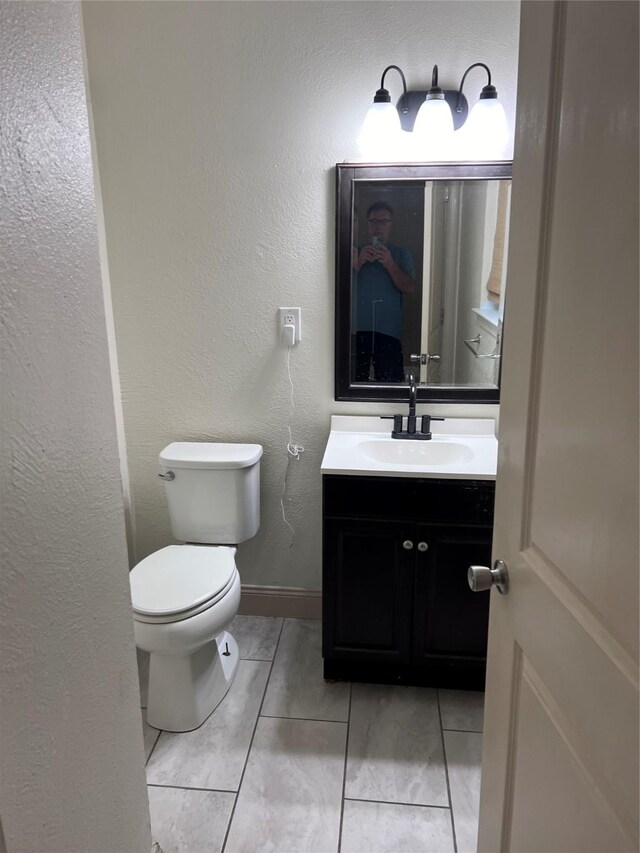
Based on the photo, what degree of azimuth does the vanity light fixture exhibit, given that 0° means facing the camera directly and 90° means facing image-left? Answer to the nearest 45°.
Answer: approximately 0°

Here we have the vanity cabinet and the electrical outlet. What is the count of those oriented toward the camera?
2

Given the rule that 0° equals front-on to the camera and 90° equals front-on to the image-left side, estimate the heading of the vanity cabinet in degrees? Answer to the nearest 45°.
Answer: approximately 0°

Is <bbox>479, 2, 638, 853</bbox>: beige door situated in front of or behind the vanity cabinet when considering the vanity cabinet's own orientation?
in front
